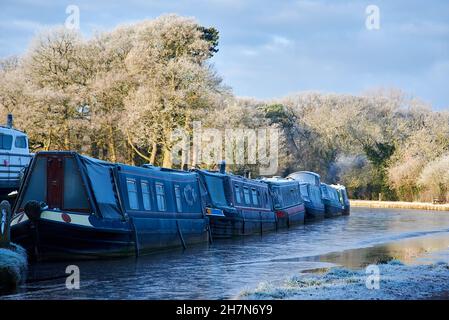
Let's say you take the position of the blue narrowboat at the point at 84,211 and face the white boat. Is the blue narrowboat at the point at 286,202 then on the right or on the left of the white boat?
right

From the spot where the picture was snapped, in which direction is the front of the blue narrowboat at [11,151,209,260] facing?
facing the viewer and to the left of the viewer

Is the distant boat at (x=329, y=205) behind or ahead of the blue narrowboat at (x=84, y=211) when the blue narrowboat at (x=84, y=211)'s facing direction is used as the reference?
behind

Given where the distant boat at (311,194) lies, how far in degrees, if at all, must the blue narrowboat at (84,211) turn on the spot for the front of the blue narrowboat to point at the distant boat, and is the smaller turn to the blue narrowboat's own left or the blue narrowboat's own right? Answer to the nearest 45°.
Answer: approximately 180°

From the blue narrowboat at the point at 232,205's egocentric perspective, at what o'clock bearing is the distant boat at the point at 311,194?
The distant boat is roughly at 5 o'clock from the blue narrowboat.

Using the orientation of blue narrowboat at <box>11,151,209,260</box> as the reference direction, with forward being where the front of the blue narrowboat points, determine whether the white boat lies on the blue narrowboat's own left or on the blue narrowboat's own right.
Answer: on the blue narrowboat's own right

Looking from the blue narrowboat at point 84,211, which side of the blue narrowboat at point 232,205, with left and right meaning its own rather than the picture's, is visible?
front

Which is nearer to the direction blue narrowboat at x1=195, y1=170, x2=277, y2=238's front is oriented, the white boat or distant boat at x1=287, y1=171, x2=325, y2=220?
the white boat
